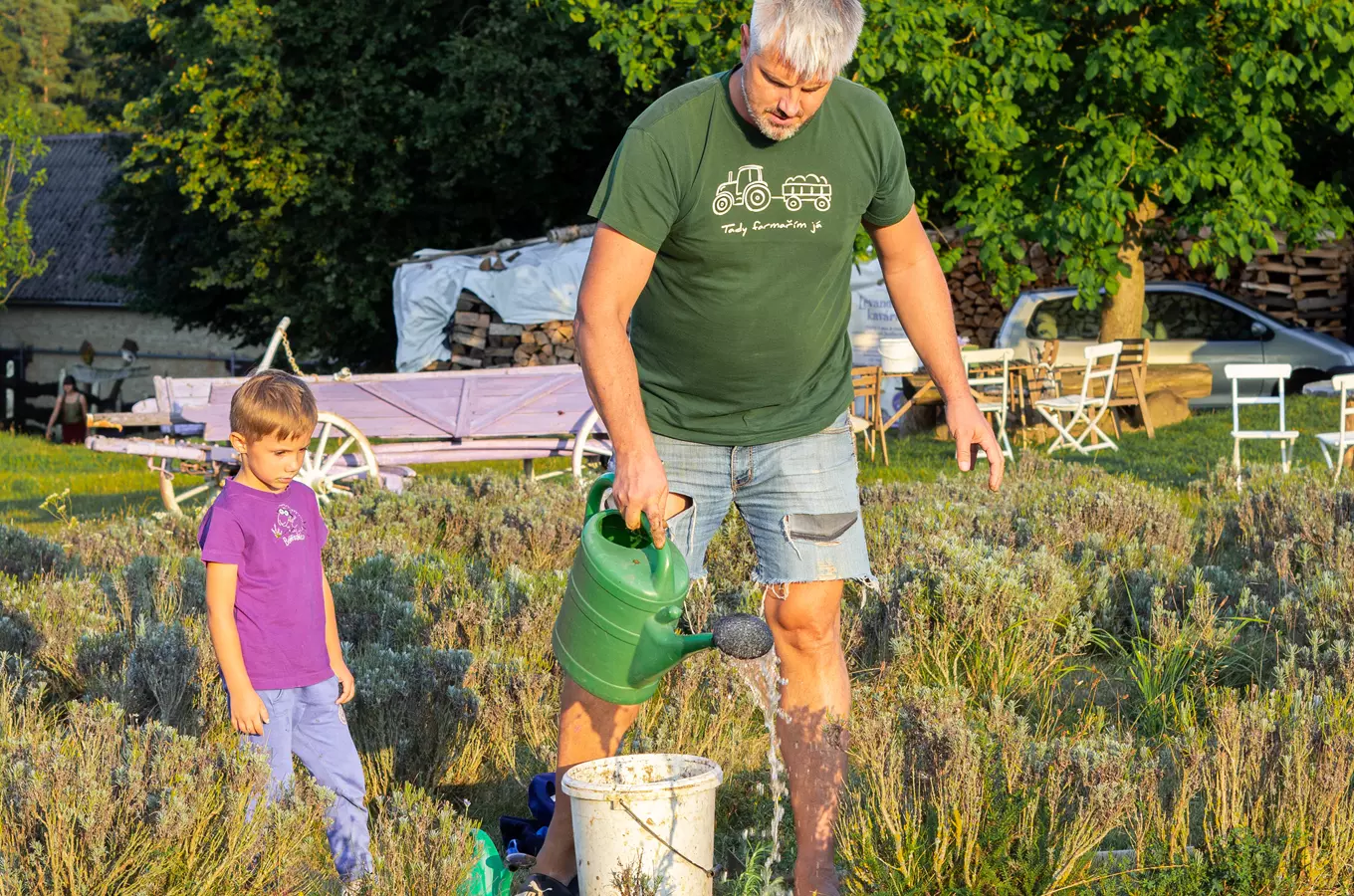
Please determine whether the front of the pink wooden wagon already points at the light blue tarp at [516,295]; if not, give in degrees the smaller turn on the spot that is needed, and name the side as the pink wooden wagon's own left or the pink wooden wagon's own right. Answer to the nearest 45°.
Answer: approximately 90° to the pink wooden wagon's own right

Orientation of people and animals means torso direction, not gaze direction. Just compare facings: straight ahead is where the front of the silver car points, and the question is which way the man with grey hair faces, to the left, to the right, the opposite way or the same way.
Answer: to the right

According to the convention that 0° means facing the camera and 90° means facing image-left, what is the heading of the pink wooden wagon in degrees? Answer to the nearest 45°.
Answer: approximately 90°

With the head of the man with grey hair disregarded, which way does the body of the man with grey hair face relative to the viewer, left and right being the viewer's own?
facing the viewer

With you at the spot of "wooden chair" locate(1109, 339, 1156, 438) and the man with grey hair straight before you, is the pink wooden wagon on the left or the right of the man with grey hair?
right

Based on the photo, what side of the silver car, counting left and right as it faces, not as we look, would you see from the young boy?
right

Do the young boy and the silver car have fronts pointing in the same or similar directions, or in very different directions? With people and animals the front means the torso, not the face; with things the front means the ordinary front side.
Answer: same or similar directions

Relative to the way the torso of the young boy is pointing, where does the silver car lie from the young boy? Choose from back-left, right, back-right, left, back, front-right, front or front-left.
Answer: left

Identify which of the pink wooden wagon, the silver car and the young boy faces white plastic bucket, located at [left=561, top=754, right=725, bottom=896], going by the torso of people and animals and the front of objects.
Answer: the young boy

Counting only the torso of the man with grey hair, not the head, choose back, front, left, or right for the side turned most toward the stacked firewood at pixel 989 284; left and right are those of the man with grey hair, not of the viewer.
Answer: back

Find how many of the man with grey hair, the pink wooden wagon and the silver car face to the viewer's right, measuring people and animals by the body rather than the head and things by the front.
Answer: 1

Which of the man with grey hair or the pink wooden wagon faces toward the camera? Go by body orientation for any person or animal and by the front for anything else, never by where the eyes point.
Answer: the man with grey hair

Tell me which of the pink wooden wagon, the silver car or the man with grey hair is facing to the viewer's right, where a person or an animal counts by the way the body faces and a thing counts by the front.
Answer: the silver car

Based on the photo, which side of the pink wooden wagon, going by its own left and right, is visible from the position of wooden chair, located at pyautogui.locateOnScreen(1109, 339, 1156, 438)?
back

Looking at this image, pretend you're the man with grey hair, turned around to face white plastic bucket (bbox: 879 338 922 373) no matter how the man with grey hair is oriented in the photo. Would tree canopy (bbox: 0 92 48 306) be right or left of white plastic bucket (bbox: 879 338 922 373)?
left

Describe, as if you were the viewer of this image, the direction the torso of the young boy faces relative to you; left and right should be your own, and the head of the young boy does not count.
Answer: facing the viewer and to the right of the viewer

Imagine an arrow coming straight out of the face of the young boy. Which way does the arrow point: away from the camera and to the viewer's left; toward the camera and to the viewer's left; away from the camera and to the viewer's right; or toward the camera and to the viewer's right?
toward the camera and to the viewer's right
